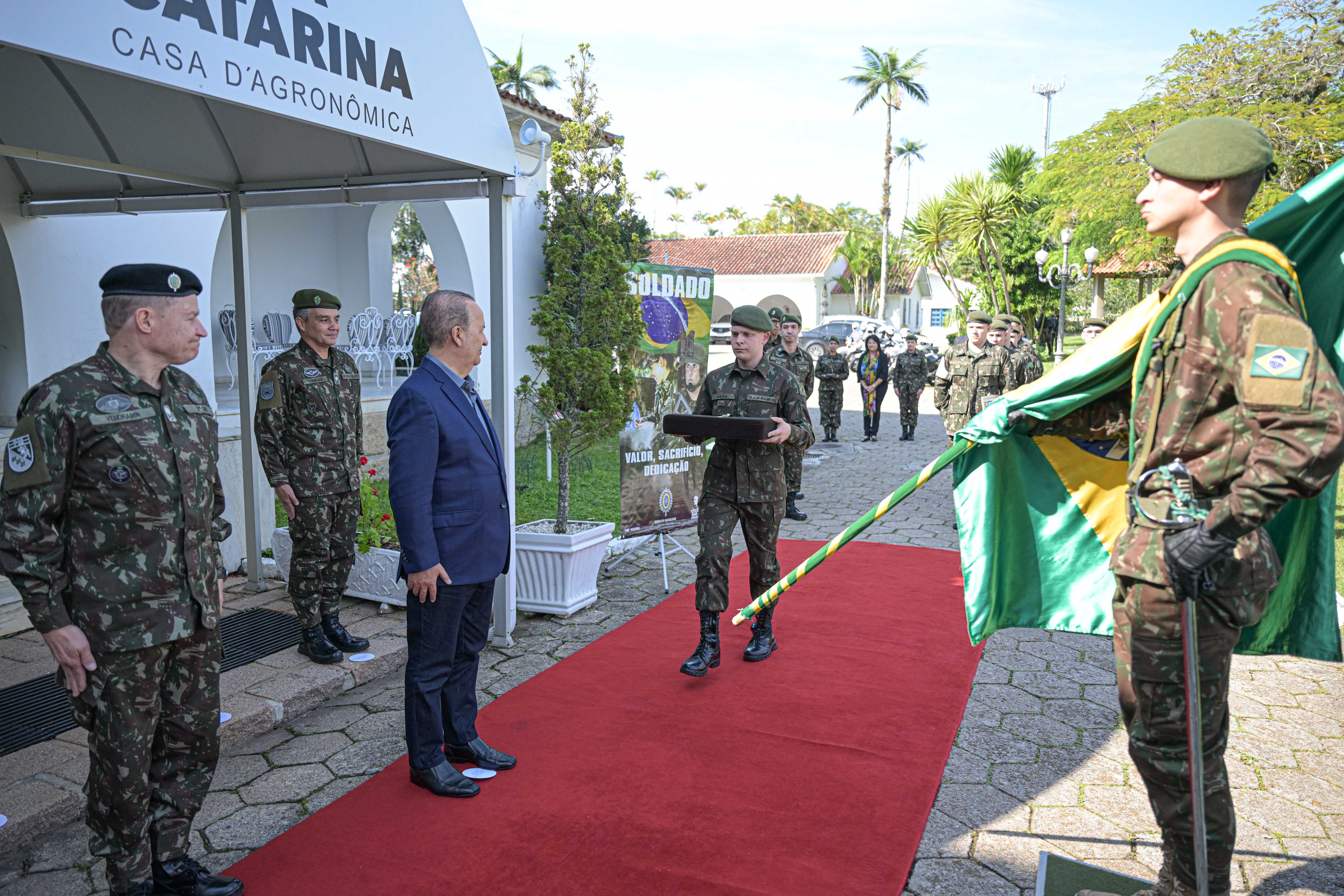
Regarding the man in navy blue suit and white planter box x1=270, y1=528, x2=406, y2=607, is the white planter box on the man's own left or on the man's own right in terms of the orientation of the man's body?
on the man's own left

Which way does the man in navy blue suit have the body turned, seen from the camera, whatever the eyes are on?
to the viewer's right

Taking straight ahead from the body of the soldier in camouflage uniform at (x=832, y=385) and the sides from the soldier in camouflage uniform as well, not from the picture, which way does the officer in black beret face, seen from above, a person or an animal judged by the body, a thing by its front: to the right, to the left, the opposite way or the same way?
to the left

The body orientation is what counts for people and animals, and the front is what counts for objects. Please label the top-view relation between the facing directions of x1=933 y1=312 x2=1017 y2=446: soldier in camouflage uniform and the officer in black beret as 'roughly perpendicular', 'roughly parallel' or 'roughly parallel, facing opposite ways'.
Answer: roughly perpendicular

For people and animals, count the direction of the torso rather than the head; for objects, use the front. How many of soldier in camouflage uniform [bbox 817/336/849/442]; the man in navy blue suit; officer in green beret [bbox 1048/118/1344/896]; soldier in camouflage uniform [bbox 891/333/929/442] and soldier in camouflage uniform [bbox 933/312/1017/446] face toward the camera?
3

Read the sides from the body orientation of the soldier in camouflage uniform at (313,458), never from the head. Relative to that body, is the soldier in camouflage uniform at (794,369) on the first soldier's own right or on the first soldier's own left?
on the first soldier's own left

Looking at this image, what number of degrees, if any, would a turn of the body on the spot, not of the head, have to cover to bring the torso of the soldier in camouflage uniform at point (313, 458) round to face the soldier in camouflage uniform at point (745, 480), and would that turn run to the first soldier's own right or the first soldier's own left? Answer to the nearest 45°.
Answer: approximately 45° to the first soldier's own left
